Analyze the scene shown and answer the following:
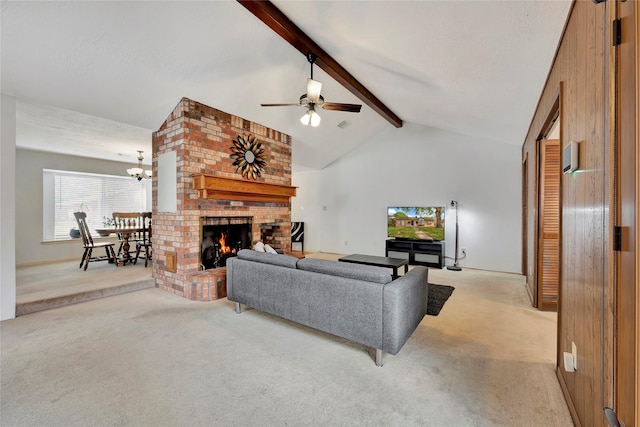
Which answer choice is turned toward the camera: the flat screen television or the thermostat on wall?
the flat screen television

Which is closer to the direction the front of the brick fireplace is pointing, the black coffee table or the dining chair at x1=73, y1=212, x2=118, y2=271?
the black coffee table

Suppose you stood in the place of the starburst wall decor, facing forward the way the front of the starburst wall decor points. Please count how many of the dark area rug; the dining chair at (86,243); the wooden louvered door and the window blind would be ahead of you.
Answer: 2

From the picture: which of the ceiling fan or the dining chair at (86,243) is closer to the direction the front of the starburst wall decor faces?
the ceiling fan

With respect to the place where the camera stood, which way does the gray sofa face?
facing away from the viewer and to the right of the viewer

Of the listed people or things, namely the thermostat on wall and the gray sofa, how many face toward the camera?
0

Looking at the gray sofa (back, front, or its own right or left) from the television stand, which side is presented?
front

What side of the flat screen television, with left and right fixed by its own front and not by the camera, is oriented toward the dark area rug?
front

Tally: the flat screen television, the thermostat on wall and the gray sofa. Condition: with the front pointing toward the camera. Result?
1

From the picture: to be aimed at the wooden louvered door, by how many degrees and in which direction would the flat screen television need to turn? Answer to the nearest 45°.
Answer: approximately 45° to its left

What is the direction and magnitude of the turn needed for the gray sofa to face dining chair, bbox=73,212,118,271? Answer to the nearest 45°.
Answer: approximately 90° to its left

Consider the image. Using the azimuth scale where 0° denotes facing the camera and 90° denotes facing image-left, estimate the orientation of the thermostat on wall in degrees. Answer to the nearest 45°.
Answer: approximately 90°

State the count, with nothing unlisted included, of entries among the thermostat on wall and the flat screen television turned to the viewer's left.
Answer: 1

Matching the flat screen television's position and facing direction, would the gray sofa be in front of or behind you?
in front

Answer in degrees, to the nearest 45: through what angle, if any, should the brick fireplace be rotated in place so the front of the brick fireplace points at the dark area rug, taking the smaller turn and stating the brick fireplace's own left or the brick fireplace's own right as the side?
0° — it already faces it
